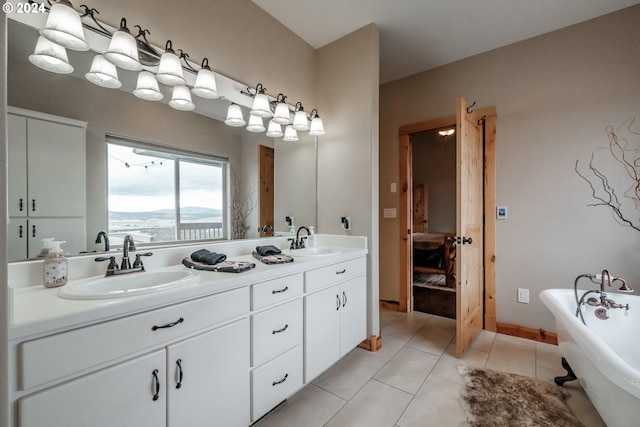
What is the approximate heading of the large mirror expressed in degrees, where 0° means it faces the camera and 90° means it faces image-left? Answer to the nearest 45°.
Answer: approximately 315°

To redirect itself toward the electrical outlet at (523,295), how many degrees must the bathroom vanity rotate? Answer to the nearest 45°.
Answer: approximately 45° to its left

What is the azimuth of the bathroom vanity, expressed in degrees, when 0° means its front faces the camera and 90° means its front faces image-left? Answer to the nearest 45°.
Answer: approximately 315°

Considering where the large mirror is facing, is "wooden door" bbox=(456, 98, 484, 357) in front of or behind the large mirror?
in front

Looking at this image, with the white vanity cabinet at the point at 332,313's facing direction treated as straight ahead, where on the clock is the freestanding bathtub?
The freestanding bathtub is roughly at 11 o'clock from the white vanity cabinet.

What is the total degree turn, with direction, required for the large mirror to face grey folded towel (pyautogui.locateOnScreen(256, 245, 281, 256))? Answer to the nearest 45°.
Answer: approximately 45° to its left

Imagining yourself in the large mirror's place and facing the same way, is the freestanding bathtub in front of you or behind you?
in front

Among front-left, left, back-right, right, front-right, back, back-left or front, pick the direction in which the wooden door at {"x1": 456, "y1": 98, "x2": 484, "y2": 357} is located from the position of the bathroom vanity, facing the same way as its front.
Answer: front-left
